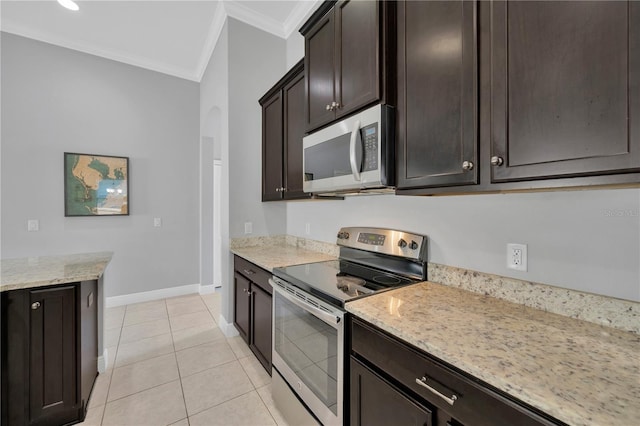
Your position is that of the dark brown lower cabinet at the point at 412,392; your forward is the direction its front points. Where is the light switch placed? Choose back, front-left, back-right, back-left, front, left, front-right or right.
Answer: front-right

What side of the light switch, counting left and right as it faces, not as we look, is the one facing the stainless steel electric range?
front

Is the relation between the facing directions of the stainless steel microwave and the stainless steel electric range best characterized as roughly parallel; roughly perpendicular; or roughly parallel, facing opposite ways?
roughly parallel

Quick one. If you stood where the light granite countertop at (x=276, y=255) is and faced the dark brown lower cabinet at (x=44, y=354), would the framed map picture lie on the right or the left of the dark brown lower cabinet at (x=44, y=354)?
right

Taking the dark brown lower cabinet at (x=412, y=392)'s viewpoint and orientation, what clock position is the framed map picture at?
The framed map picture is roughly at 2 o'clock from the dark brown lower cabinet.

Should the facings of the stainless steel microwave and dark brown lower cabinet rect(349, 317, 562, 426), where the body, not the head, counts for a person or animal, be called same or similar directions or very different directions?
same or similar directions

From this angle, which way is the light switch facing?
toward the camera

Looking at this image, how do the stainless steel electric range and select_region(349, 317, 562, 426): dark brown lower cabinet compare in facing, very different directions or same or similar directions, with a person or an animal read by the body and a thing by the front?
same or similar directions

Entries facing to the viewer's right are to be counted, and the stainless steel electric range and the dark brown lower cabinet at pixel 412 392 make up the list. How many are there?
0

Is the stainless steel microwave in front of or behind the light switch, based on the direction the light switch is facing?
in front

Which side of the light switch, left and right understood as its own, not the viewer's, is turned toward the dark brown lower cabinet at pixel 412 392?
front

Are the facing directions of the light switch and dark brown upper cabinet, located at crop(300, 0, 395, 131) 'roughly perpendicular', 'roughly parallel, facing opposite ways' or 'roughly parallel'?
roughly perpendicular

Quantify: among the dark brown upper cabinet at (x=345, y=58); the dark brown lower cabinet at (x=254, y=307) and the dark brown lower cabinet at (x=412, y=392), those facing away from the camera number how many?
0

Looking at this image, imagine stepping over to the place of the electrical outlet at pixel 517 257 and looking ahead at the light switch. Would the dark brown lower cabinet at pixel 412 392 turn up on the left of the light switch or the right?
left

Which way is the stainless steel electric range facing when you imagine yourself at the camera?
facing the viewer and to the left of the viewer
